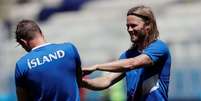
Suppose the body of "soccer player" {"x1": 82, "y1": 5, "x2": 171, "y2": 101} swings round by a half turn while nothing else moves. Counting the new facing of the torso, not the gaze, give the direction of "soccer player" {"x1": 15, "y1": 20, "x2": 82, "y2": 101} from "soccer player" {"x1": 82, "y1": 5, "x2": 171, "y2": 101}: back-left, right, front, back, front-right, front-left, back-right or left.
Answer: back-left

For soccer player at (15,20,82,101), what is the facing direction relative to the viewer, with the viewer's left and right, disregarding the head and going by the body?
facing away from the viewer
